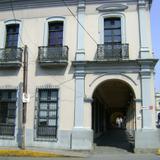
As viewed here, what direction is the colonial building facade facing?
toward the camera
